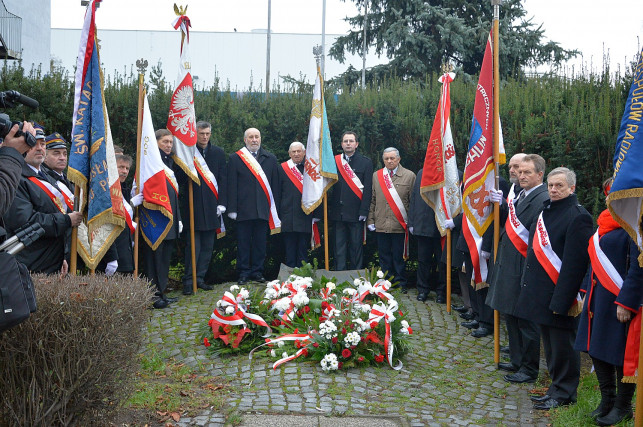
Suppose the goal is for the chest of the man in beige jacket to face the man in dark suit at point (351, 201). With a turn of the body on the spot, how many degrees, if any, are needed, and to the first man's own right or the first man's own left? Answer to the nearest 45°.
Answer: approximately 90° to the first man's own right

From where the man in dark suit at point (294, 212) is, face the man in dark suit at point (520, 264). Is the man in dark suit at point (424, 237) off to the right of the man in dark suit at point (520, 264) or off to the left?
left

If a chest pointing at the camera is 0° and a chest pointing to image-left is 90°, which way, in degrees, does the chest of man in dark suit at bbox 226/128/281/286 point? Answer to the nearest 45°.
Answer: approximately 0°

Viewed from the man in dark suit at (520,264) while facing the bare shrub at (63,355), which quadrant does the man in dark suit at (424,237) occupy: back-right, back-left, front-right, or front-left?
back-right

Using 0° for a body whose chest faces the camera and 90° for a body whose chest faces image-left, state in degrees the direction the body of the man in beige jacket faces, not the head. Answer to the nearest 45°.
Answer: approximately 0°

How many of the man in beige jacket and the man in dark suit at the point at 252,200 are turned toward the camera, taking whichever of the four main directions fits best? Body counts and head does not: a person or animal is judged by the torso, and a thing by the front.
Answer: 2
